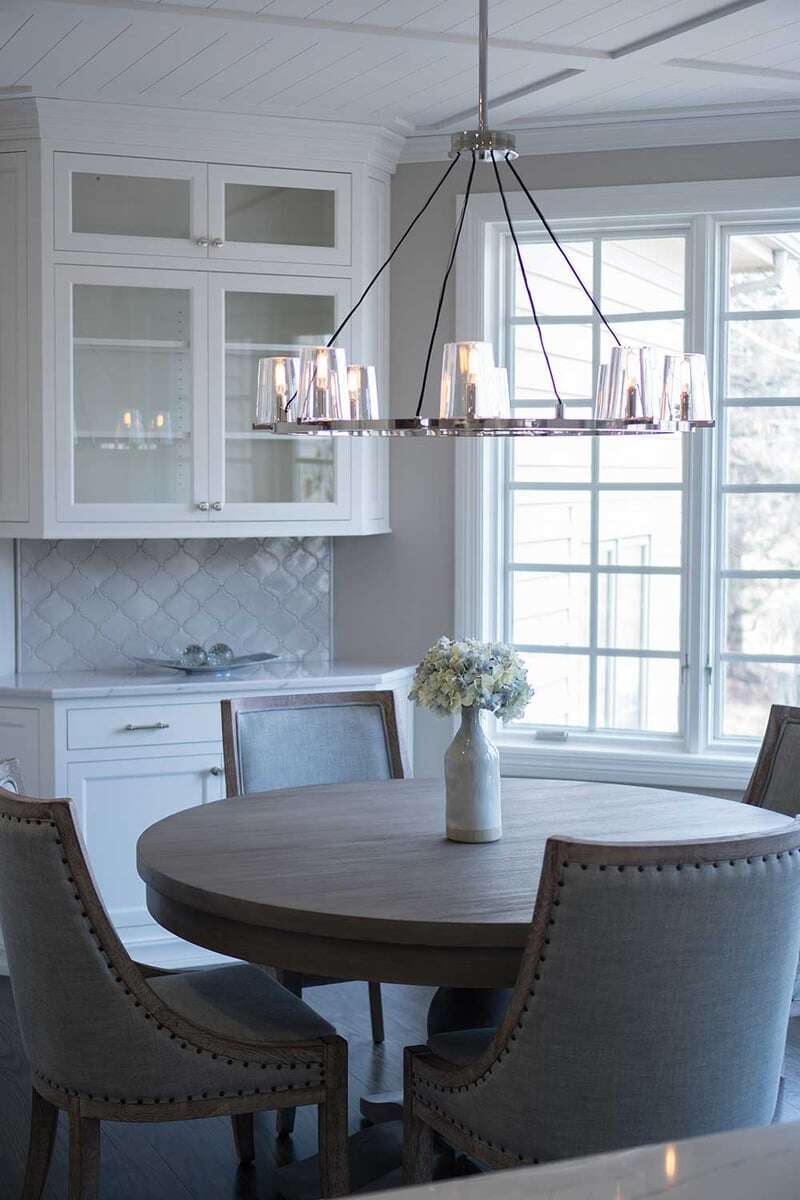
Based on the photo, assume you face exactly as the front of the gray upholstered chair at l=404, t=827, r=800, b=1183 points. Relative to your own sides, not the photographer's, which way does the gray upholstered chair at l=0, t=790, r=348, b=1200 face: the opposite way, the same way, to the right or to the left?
to the right

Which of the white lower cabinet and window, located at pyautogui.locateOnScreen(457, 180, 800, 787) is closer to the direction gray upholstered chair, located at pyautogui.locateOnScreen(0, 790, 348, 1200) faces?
the window

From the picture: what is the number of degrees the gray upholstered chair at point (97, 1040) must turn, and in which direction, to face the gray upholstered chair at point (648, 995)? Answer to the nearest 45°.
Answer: approximately 90° to its right

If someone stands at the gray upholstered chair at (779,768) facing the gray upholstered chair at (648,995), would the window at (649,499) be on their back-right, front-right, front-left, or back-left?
back-right

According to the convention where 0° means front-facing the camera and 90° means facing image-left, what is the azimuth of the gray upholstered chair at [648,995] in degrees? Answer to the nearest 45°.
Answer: approximately 135°

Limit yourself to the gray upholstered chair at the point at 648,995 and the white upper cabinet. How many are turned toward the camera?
1

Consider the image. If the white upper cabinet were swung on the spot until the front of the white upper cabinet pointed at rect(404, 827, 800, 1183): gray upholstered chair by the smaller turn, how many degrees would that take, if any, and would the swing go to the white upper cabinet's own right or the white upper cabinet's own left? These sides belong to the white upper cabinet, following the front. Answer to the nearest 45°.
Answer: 0° — it already faces it

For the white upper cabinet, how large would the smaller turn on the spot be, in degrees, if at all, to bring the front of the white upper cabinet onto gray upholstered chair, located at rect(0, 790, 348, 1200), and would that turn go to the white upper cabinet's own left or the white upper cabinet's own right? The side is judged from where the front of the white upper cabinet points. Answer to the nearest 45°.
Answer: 0° — it already faces it

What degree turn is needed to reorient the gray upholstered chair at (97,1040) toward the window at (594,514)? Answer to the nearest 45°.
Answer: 0° — it already faces it

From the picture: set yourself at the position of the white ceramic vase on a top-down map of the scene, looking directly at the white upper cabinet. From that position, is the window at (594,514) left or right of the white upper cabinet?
right
